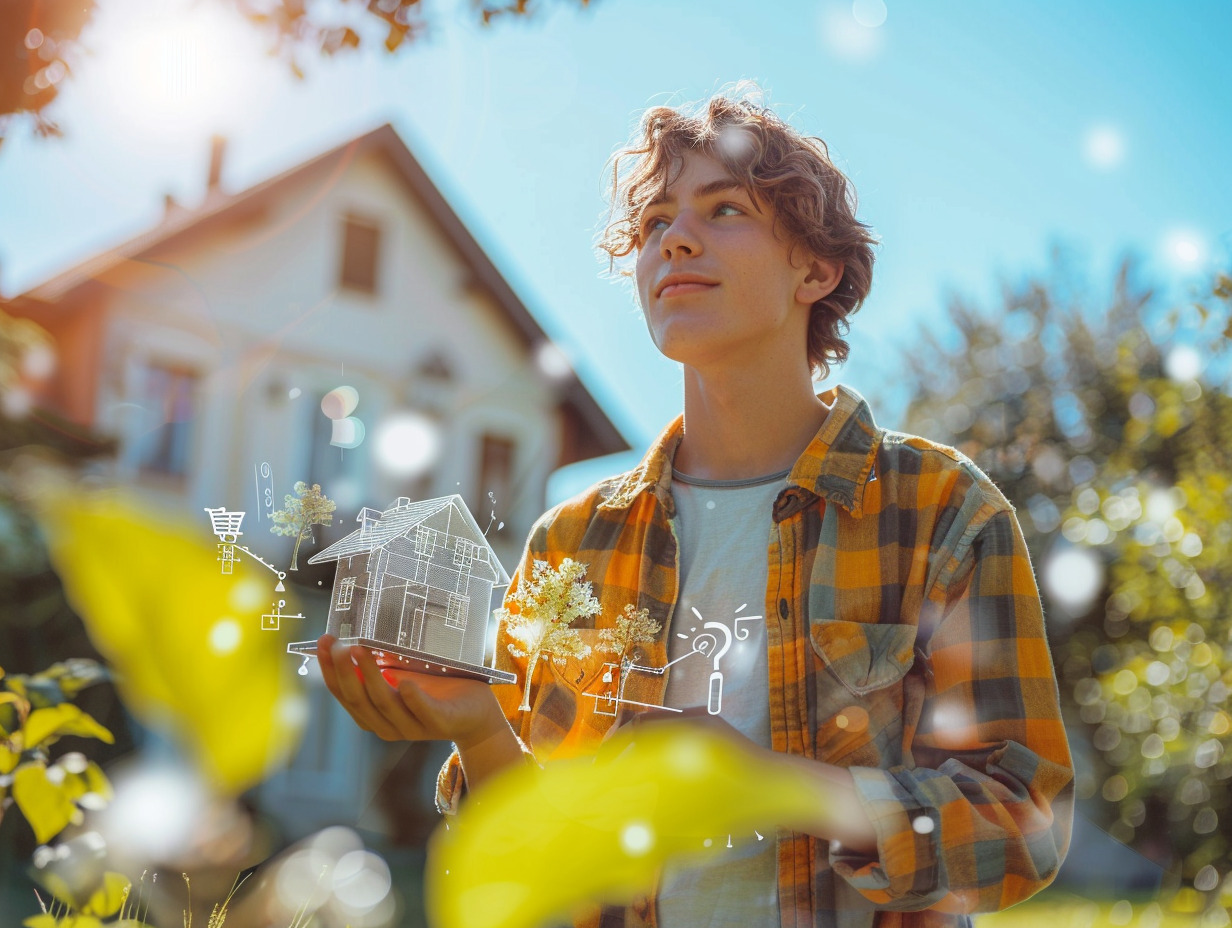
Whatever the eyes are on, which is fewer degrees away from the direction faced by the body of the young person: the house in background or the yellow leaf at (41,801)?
the yellow leaf

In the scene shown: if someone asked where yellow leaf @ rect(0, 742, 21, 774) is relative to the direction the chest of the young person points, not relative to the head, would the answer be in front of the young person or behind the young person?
in front

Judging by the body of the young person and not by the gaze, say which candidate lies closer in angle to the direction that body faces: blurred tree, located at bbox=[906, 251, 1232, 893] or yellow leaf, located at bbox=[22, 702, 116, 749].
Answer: the yellow leaf

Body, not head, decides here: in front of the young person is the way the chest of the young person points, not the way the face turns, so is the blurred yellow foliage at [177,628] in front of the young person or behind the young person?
in front

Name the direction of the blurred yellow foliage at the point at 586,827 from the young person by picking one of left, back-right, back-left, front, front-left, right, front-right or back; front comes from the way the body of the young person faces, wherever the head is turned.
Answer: front-left

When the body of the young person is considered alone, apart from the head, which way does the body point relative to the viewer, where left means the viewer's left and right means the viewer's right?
facing the viewer and to the left of the viewer

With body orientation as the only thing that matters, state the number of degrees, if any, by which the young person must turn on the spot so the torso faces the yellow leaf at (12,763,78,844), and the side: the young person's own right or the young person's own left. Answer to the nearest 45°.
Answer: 0° — they already face it
